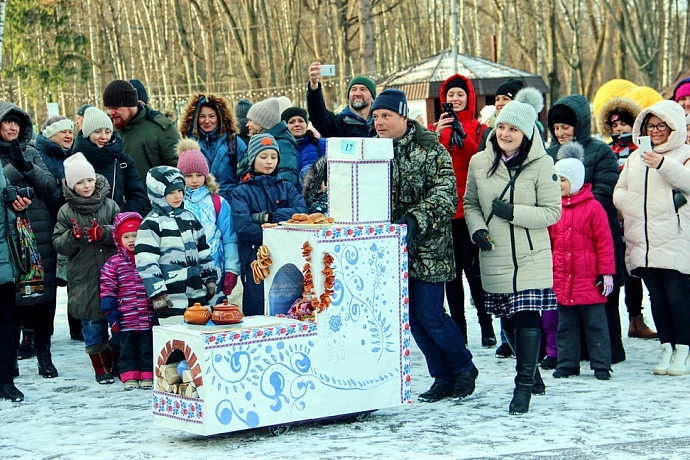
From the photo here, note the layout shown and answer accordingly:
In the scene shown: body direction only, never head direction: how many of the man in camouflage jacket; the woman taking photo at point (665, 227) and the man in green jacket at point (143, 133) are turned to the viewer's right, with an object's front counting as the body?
0

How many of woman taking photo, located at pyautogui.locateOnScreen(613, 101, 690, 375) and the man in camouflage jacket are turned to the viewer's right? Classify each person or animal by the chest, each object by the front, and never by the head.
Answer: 0

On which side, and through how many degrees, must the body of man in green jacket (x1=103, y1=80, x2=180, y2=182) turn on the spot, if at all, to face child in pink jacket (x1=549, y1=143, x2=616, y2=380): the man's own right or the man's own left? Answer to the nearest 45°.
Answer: approximately 90° to the man's own left

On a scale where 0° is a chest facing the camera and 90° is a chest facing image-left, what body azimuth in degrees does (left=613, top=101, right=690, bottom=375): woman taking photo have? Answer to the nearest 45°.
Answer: approximately 45°

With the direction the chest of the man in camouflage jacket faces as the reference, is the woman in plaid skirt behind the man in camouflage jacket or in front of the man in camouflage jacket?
behind

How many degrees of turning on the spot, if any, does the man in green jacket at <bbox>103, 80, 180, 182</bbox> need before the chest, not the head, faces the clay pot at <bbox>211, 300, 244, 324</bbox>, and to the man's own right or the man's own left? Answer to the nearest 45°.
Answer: approximately 45° to the man's own left

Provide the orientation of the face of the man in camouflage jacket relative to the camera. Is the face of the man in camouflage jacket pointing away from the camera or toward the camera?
toward the camera

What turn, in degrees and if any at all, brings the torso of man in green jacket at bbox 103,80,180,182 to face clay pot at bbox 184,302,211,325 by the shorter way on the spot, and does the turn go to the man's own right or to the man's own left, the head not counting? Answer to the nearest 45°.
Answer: approximately 45° to the man's own left

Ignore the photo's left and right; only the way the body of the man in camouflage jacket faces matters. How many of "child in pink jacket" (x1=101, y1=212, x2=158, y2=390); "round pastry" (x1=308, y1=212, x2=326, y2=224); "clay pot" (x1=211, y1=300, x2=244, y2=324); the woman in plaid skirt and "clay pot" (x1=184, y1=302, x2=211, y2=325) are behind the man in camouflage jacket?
1

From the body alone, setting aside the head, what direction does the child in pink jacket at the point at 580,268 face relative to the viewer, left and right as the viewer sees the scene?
facing the viewer and to the left of the viewer

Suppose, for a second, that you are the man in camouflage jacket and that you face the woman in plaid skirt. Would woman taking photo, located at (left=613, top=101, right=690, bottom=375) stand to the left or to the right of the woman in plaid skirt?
left

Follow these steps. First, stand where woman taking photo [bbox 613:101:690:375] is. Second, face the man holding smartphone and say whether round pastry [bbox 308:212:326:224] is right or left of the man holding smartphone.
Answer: left

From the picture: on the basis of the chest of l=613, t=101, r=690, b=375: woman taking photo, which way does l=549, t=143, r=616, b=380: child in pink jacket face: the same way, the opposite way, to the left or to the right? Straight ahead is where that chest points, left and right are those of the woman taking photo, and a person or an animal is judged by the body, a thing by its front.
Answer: the same way

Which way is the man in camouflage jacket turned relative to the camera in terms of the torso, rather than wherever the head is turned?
to the viewer's left

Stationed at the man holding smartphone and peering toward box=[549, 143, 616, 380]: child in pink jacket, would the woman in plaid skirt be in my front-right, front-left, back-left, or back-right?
front-right

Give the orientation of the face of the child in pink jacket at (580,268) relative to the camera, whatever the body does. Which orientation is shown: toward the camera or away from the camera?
toward the camera

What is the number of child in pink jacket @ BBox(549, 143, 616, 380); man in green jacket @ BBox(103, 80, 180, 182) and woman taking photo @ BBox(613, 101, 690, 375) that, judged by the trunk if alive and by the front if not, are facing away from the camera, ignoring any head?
0
